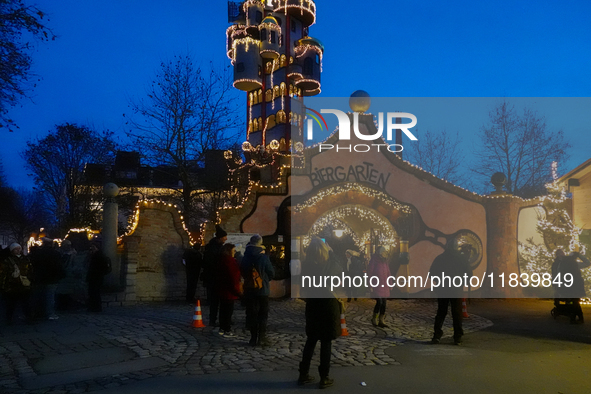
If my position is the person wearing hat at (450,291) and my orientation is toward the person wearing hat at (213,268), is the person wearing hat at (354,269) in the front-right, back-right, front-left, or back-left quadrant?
front-right

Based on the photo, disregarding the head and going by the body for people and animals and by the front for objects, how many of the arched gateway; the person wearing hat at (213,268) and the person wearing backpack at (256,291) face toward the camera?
1

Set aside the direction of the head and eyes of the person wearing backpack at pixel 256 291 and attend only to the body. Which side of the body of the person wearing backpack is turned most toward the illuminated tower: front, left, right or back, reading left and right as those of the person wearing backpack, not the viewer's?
front

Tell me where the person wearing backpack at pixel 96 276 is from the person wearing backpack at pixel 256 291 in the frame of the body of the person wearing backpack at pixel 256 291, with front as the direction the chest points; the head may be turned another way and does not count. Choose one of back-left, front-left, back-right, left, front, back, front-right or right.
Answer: front-left

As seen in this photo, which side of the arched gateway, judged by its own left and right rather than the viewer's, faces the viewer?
front

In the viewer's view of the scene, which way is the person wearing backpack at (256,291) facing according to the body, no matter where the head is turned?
away from the camera

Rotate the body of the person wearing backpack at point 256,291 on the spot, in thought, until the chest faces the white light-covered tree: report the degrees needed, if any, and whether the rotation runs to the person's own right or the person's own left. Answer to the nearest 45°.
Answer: approximately 45° to the person's own right

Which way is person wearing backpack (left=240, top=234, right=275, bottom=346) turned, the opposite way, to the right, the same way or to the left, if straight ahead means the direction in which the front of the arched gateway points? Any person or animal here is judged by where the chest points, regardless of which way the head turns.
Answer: the opposite way

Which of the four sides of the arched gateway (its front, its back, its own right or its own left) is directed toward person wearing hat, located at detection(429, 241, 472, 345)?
front
